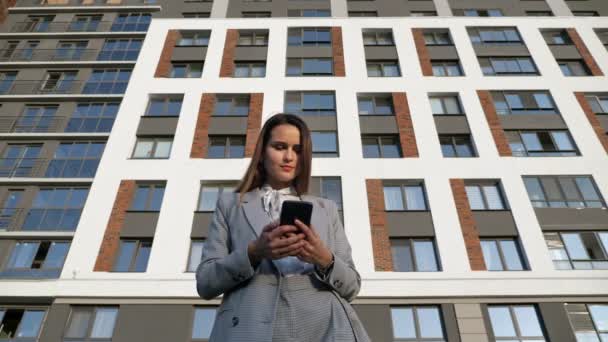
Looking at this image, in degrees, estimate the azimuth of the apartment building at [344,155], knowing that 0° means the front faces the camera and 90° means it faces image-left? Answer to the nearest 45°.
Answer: approximately 0°

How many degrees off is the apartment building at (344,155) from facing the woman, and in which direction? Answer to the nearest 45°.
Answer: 0° — it already faces them

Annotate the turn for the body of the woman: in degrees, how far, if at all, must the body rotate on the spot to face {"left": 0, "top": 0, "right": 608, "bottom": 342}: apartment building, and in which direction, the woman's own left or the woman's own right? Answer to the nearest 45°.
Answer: approximately 180°

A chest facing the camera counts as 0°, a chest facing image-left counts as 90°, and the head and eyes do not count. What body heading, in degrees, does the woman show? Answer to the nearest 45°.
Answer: approximately 0°

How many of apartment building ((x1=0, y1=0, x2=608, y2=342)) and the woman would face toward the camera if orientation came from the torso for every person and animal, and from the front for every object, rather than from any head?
2
